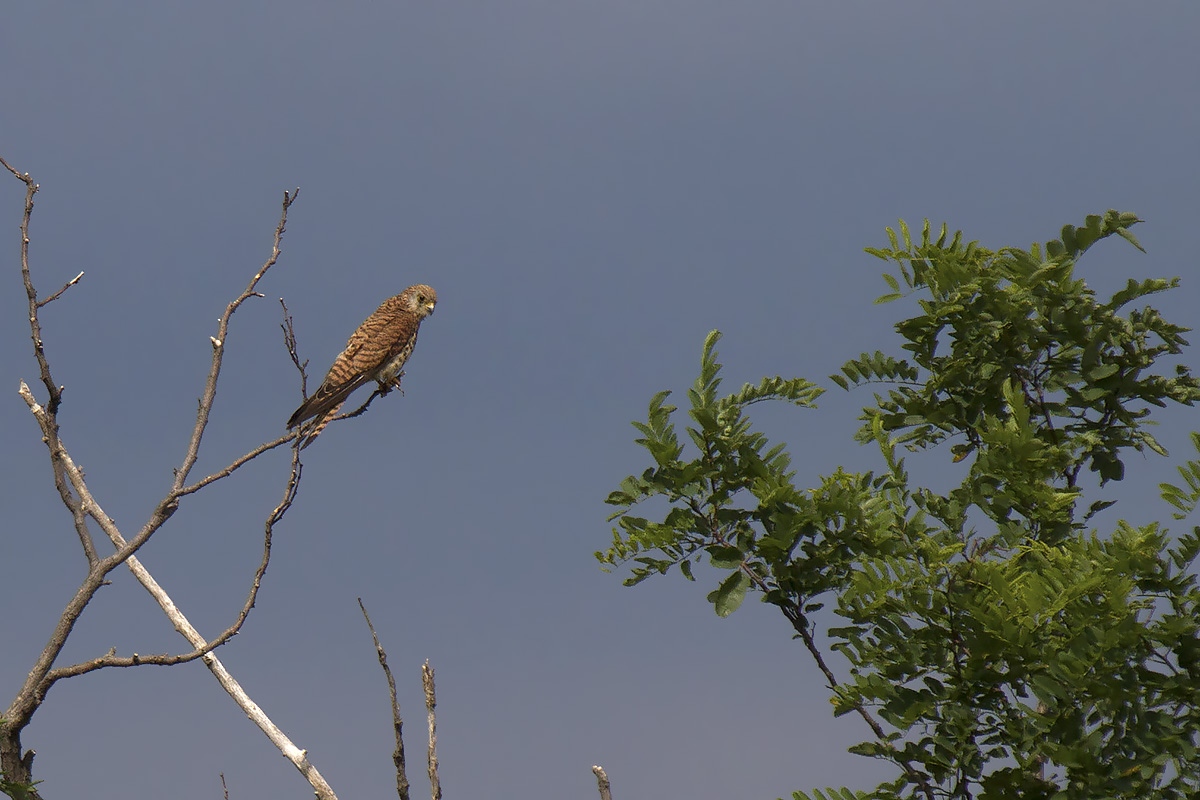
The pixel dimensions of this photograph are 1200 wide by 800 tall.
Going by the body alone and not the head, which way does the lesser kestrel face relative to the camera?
to the viewer's right
